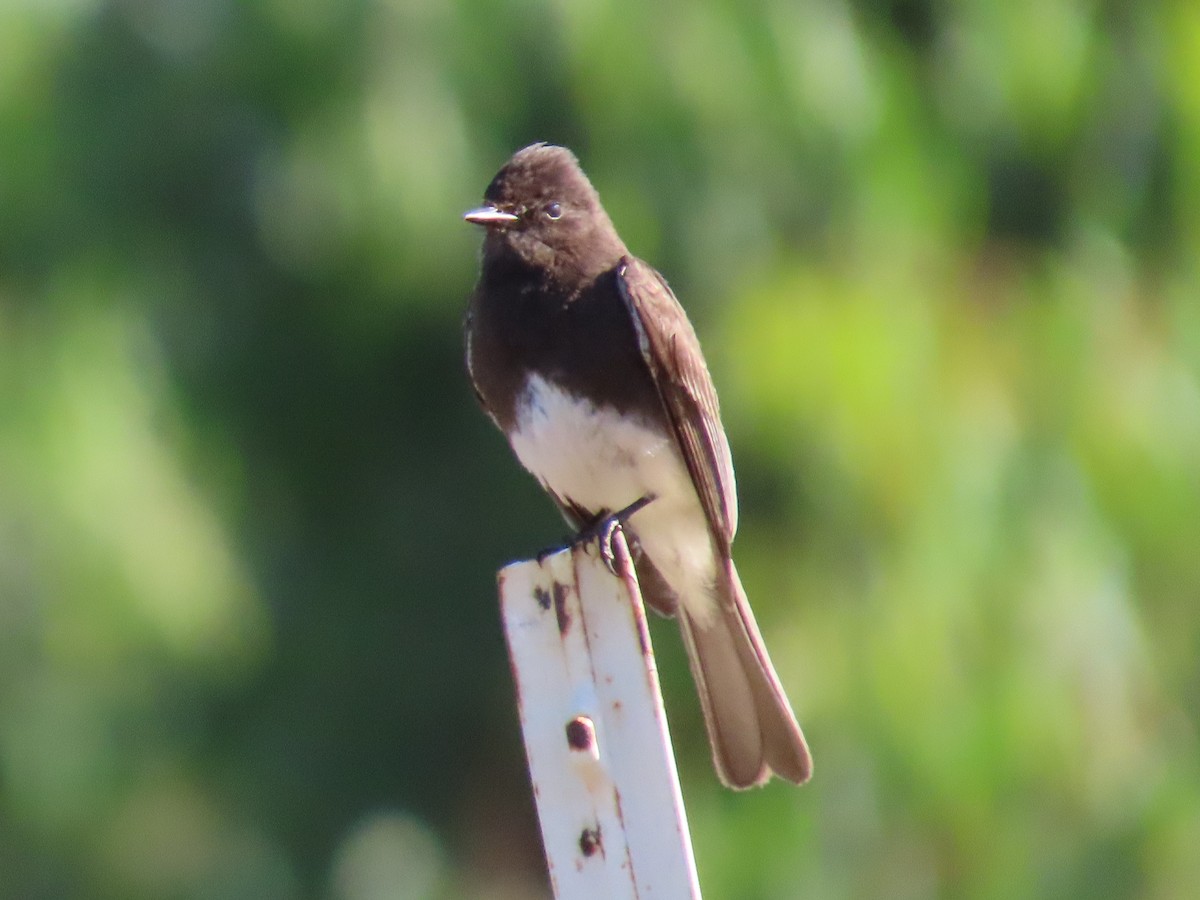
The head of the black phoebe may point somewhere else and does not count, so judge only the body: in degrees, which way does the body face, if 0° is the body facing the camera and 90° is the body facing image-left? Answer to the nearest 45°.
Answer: approximately 45°
